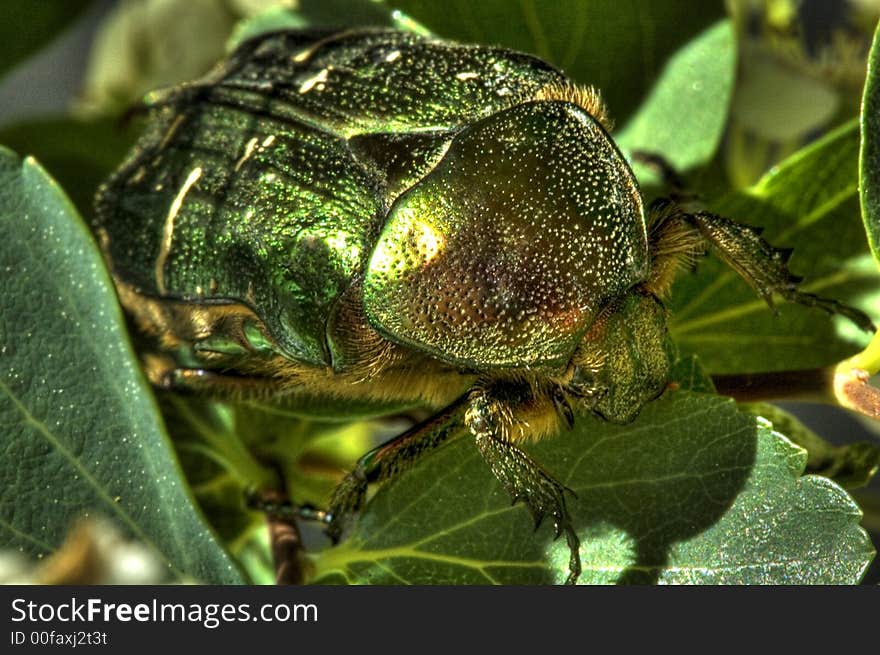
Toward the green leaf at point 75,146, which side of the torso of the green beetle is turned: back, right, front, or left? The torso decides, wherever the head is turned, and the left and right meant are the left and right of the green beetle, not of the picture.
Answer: back

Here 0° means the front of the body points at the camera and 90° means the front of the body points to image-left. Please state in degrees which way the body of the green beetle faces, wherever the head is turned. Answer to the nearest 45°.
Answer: approximately 315°

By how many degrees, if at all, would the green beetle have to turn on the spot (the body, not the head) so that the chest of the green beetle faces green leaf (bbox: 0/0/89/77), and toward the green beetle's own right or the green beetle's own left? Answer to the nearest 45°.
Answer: approximately 180°
